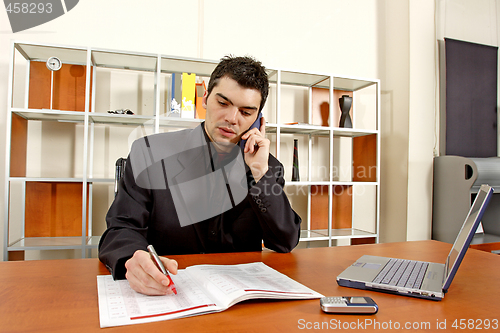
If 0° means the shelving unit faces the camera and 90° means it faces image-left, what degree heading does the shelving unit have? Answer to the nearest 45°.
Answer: approximately 0°

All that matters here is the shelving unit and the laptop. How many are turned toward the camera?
1

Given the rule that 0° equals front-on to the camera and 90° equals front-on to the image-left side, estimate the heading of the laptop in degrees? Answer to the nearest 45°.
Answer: approximately 90°

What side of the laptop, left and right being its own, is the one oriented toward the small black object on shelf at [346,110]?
right

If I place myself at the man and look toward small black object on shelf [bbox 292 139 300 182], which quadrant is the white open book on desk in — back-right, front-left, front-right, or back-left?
back-right

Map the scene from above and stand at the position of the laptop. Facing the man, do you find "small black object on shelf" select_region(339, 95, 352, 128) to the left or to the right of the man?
right

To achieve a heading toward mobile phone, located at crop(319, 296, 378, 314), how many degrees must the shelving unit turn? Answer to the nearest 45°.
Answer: approximately 45° to its left

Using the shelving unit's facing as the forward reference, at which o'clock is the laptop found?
The laptop is roughly at 11 o'clock from the shelving unit.
